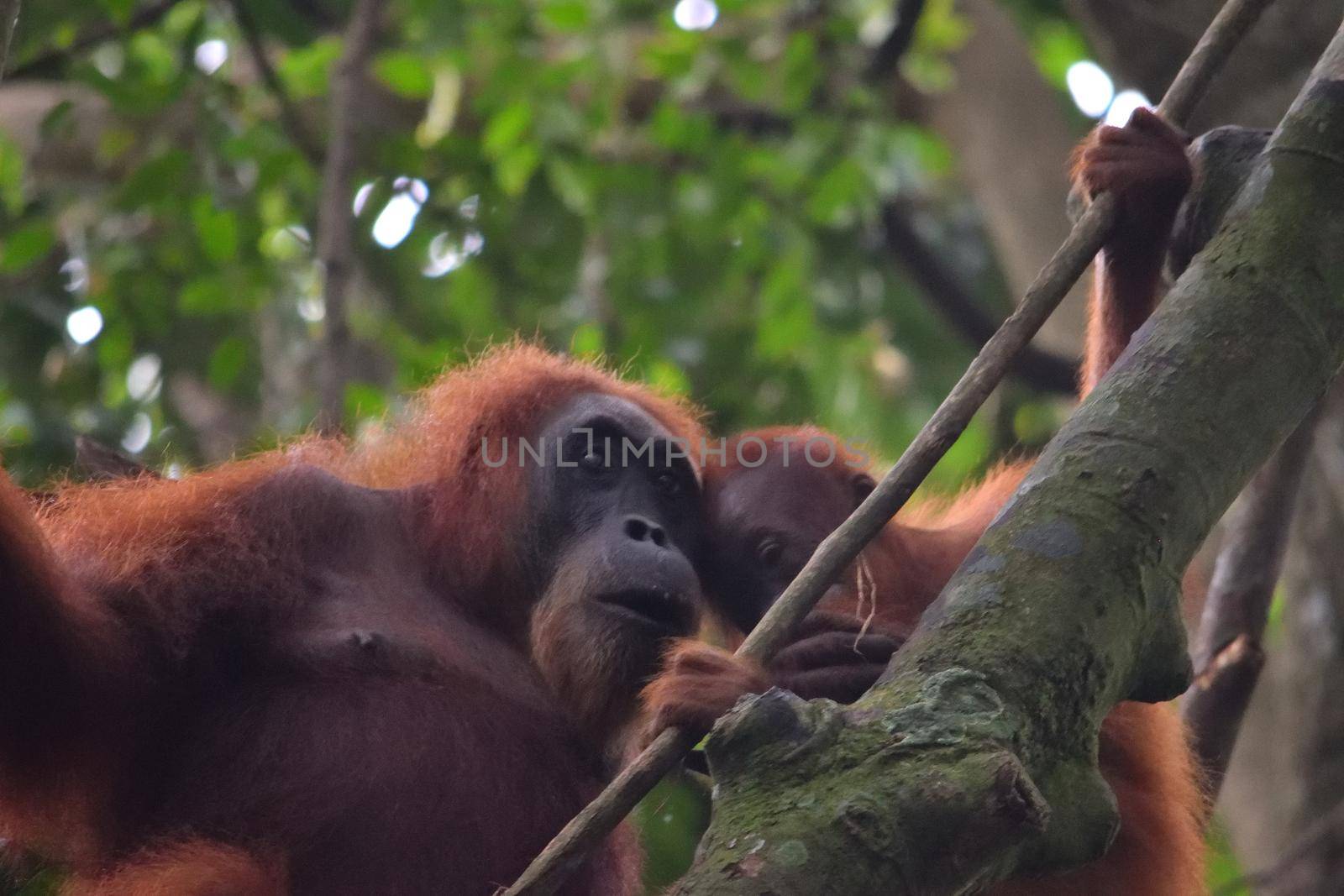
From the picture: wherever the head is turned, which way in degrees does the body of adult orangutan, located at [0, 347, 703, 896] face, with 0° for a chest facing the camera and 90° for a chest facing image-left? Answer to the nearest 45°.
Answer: approximately 315°

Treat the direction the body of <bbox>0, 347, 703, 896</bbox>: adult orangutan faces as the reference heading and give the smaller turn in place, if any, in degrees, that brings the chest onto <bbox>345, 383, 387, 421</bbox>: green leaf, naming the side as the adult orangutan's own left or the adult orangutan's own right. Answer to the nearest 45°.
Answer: approximately 135° to the adult orangutan's own left

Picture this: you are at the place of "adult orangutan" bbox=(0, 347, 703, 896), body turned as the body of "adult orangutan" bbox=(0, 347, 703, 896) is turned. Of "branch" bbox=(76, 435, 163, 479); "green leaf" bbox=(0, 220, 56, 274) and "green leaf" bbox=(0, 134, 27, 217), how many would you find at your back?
3
